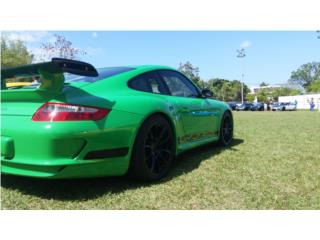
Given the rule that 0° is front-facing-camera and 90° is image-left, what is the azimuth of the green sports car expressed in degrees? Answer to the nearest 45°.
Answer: approximately 225°

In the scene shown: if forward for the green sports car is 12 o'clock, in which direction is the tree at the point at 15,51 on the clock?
The tree is roughly at 10 o'clock from the green sports car.
